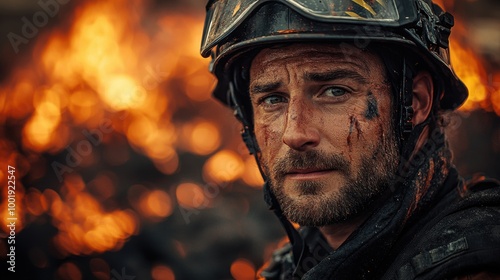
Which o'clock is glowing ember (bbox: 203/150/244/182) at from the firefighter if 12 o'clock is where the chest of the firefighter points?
The glowing ember is roughly at 4 o'clock from the firefighter.

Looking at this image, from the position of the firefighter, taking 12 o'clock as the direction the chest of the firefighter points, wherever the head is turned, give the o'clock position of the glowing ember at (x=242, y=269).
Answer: The glowing ember is roughly at 4 o'clock from the firefighter.
